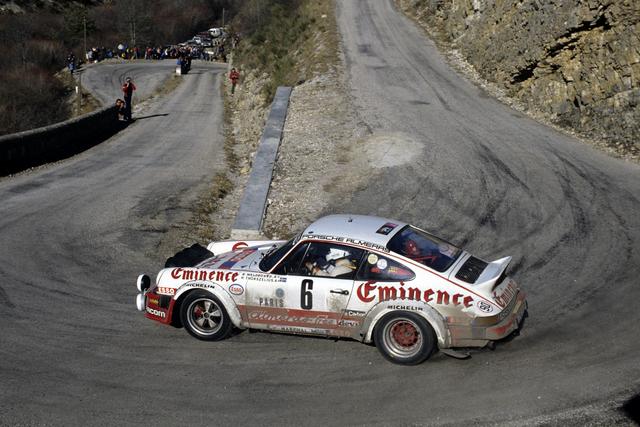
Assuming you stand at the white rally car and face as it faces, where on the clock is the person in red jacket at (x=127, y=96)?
The person in red jacket is roughly at 2 o'clock from the white rally car.

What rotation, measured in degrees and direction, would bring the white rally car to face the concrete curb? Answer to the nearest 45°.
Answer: approximately 90° to its right

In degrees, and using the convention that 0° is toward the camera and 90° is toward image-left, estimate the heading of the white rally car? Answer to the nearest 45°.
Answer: approximately 90°

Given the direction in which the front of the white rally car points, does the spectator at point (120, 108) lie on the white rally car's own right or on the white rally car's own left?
on the white rally car's own right

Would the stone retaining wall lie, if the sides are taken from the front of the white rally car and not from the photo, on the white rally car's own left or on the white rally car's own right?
on the white rally car's own right
